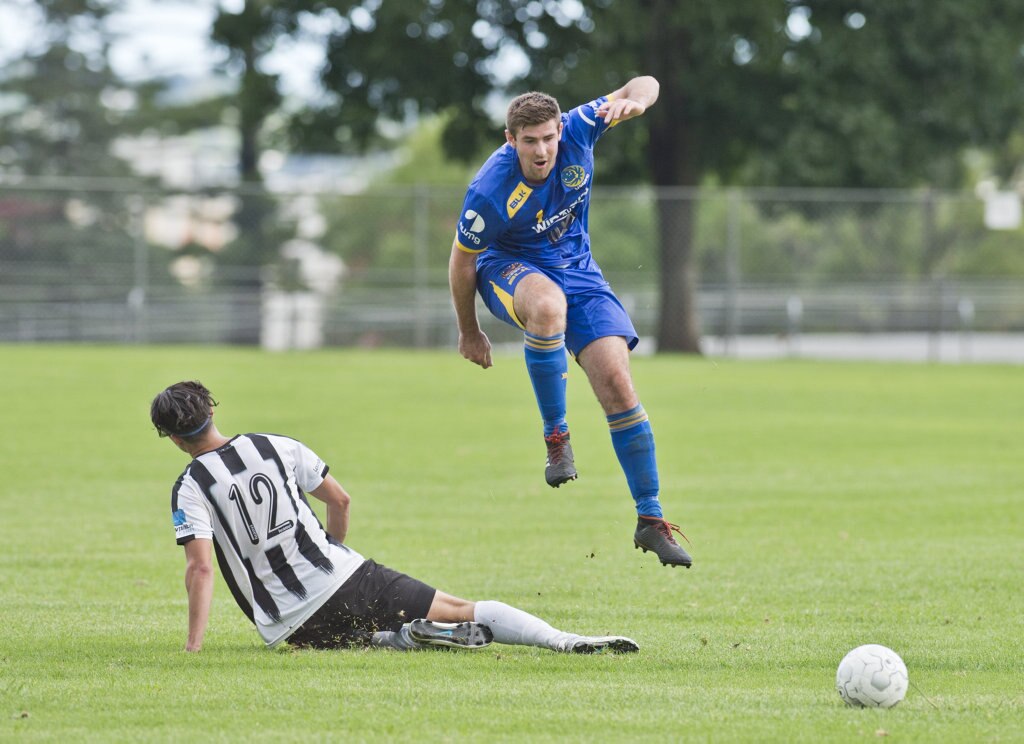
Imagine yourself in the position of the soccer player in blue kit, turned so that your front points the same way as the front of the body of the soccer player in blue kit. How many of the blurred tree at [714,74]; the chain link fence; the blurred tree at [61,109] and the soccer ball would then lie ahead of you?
1

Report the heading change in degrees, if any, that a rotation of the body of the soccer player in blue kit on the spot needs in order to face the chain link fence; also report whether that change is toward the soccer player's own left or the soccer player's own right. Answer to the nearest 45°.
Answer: approximately 135° to the soccer player's own left

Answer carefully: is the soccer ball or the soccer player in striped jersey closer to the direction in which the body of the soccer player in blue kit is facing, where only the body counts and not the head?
the soccer ball

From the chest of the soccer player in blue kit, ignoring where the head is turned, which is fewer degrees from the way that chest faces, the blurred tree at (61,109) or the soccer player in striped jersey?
the soccer player in striped jersey

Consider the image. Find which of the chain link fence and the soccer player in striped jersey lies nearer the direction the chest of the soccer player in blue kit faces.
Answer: the soccer player in striped jersey

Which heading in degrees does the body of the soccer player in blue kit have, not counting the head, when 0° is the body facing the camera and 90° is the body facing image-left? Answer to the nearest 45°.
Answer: approximately 315°

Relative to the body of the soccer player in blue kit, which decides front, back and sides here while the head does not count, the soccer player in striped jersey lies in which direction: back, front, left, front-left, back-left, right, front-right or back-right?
right

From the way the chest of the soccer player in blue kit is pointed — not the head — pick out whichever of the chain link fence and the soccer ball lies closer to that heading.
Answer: the soccer ball

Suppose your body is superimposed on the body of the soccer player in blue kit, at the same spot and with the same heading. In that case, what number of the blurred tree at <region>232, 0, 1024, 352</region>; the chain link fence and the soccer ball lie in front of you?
1

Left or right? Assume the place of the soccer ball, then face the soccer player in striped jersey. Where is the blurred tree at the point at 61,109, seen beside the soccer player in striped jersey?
right

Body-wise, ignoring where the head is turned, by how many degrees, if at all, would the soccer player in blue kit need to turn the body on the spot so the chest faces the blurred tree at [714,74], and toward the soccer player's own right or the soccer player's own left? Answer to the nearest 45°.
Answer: approximately 135° to the soccer player's own left
